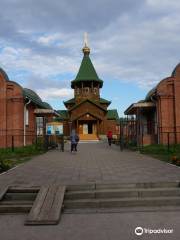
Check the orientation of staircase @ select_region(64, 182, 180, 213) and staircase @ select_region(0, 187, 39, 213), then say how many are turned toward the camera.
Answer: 2

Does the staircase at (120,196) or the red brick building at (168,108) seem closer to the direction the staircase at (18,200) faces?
the staircase

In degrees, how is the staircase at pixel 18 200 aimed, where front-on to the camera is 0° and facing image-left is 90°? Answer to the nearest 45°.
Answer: approximately 0°

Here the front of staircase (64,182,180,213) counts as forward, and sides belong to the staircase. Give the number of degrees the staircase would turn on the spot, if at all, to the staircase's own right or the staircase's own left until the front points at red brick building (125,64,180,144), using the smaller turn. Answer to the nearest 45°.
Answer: approximately 180°

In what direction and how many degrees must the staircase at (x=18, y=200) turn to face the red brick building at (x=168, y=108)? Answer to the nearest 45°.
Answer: approximately 135° to its left

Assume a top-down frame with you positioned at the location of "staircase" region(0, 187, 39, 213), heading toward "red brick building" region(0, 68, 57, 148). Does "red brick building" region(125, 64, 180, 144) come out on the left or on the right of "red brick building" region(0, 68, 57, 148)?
right

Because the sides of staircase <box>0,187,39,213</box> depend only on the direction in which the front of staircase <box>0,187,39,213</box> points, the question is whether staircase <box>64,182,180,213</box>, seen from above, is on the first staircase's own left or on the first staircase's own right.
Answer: on the first staircase's own left

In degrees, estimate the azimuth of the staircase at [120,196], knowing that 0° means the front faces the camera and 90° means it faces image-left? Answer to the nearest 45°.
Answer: approximately 0°
